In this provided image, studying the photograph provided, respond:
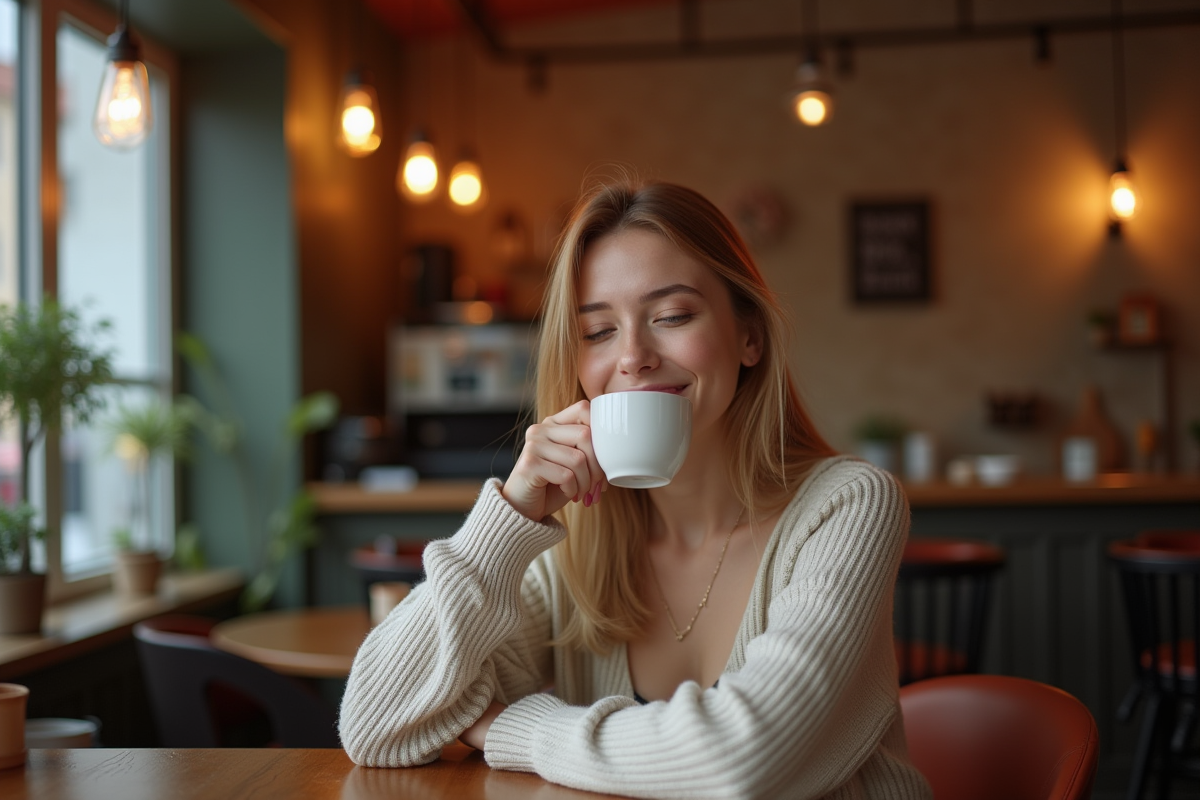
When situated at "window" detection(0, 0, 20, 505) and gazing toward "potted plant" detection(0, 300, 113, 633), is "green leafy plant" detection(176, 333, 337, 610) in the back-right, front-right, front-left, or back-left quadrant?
back-left

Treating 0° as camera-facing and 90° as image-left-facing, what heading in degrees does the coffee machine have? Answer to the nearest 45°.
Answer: approximately 0°

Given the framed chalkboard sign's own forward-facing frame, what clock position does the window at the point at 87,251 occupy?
The window is roughly at 1 o'clock from the framed chalkboard sign.

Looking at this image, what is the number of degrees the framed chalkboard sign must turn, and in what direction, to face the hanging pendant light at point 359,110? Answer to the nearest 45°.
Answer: approximately 45° to its right

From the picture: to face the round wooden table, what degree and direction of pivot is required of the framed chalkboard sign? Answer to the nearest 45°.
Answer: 0° — it already faces it

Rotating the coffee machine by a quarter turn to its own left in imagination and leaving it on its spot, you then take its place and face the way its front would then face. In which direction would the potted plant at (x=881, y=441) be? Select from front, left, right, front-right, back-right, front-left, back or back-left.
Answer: front

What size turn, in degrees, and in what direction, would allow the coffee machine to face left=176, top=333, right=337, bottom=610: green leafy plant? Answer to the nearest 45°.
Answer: approximately 45° to its right

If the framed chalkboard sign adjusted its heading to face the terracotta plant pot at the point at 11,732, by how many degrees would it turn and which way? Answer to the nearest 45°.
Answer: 0° — it already faces it

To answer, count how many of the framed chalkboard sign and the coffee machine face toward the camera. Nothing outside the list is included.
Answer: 2
